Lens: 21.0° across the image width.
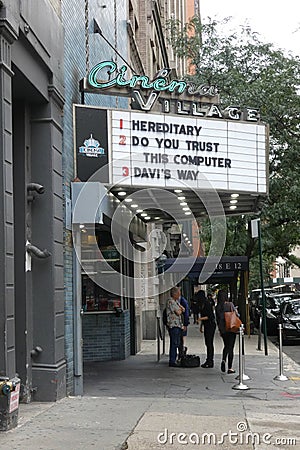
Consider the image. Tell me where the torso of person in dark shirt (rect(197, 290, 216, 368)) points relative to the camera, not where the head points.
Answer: to the viewer's left

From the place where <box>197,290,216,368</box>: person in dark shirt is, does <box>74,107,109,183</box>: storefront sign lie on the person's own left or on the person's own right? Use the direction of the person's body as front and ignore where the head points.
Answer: on the person's own left

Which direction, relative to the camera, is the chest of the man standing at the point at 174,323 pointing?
to the viewer's right

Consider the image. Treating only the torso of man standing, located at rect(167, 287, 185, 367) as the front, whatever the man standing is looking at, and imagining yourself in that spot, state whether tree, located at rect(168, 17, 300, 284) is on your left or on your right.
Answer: on your left

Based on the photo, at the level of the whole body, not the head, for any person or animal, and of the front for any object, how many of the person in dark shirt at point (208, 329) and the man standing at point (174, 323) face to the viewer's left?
1

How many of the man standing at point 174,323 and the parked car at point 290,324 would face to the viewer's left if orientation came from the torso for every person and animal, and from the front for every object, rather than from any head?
0

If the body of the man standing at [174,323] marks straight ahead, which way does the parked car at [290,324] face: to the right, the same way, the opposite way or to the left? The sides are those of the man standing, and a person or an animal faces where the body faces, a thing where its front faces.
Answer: to the right

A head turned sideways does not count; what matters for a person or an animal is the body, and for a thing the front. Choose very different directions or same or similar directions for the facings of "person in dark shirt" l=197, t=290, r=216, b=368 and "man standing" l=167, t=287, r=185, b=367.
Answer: very different directions

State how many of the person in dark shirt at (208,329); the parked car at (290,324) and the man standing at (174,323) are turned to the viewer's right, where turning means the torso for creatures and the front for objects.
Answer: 1

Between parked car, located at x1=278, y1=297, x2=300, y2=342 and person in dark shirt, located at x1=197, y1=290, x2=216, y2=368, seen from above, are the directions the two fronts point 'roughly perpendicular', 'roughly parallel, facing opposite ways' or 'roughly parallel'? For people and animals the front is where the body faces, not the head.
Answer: roughly perpendicular
